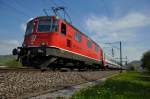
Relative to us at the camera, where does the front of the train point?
facing the viewer and to the left of the viewer
